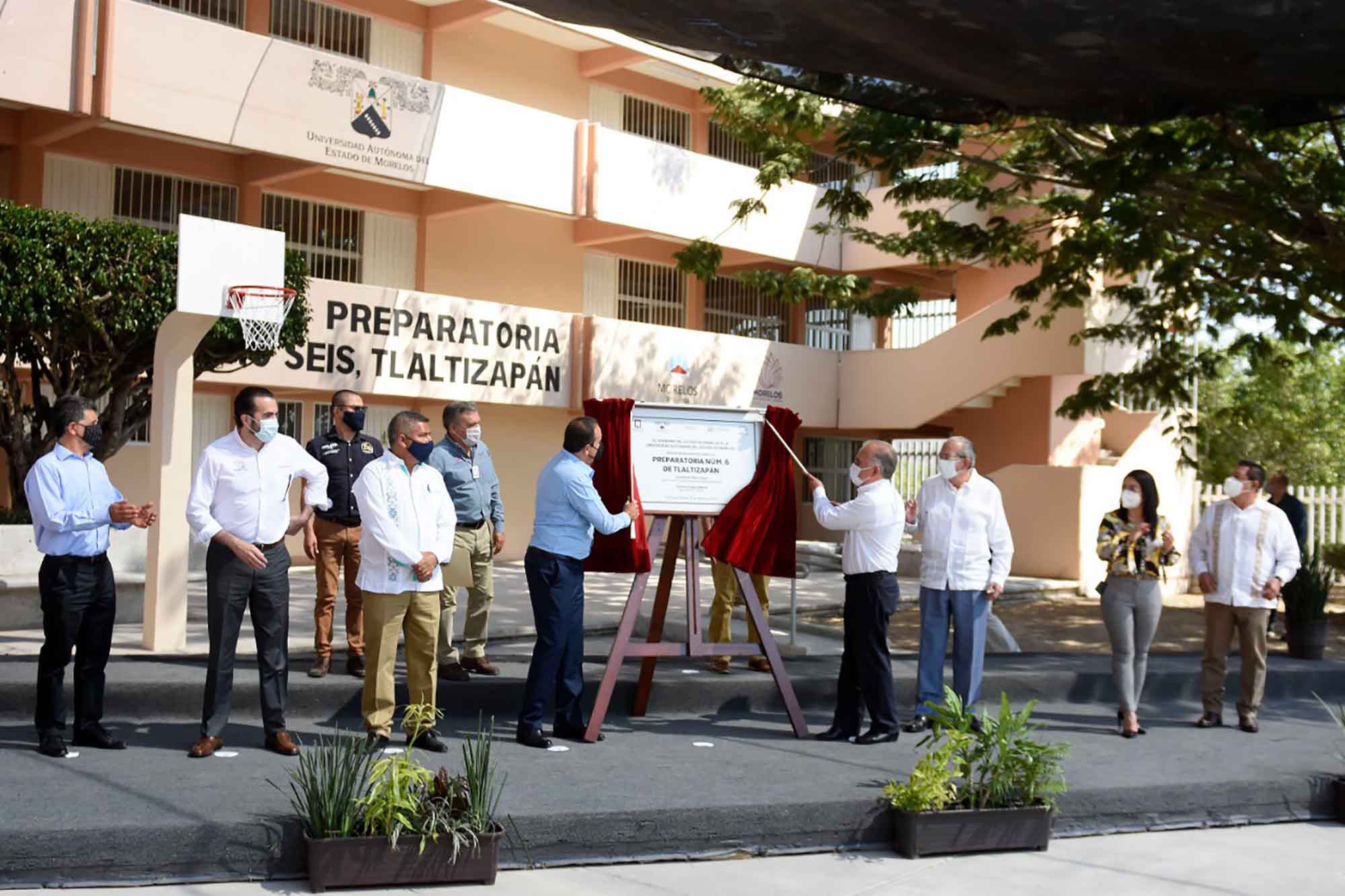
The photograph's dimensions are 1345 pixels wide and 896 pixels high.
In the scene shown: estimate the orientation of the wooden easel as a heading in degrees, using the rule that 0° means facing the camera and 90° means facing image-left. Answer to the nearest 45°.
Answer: approximately 0°

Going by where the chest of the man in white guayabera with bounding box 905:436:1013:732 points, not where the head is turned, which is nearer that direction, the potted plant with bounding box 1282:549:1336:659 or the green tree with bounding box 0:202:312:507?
the green tree

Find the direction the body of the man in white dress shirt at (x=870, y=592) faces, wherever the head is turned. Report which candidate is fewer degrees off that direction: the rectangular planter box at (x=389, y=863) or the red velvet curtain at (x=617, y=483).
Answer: the red velvet curtain

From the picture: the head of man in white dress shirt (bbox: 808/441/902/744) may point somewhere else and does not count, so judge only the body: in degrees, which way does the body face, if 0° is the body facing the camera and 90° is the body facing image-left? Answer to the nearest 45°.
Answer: approximately 90°

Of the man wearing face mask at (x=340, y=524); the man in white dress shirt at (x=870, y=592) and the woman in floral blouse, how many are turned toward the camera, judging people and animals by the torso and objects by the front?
2

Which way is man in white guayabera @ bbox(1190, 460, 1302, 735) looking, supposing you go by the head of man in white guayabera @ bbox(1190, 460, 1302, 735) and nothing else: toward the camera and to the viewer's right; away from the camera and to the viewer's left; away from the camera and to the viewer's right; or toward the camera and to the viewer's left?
toward the camera and to the viewer's left

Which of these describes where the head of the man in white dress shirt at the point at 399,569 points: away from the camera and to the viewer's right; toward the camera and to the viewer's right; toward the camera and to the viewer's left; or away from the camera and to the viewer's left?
toward the camera and to the viewer's right

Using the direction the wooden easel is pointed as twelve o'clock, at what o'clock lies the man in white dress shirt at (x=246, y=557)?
The man in white dress shirt is roughly at 2 o'clock from the wooden easel.
